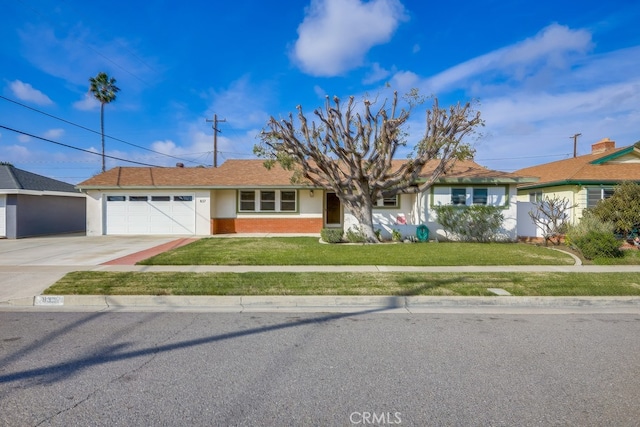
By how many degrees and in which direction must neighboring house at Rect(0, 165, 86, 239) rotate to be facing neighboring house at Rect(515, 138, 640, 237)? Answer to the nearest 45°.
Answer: approximately 45° to its left

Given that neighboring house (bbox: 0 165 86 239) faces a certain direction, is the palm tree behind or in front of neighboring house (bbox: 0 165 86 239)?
behind

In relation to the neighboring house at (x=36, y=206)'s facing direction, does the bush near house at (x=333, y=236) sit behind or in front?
in front

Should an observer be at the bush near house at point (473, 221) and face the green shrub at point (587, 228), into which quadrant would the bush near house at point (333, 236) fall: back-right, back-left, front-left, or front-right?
back-right

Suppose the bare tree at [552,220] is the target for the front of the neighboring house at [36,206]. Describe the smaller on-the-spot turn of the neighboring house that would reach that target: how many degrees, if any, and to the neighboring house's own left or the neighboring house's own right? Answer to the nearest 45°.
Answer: approximately 45° to the neighboring house's own left

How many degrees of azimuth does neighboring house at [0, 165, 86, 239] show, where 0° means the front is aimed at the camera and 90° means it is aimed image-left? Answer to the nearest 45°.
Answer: approximately 0°

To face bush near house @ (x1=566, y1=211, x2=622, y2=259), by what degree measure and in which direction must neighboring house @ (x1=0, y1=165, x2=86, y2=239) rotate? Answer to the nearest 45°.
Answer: approximately 45° to its left

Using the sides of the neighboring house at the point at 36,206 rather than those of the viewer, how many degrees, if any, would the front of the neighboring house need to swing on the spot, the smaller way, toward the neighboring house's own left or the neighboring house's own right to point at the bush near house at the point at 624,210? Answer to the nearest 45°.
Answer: approximately 45° to the neighboring house's own left

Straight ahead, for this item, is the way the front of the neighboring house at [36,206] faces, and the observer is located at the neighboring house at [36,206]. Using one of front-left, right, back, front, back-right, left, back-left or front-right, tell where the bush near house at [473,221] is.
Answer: front-left
